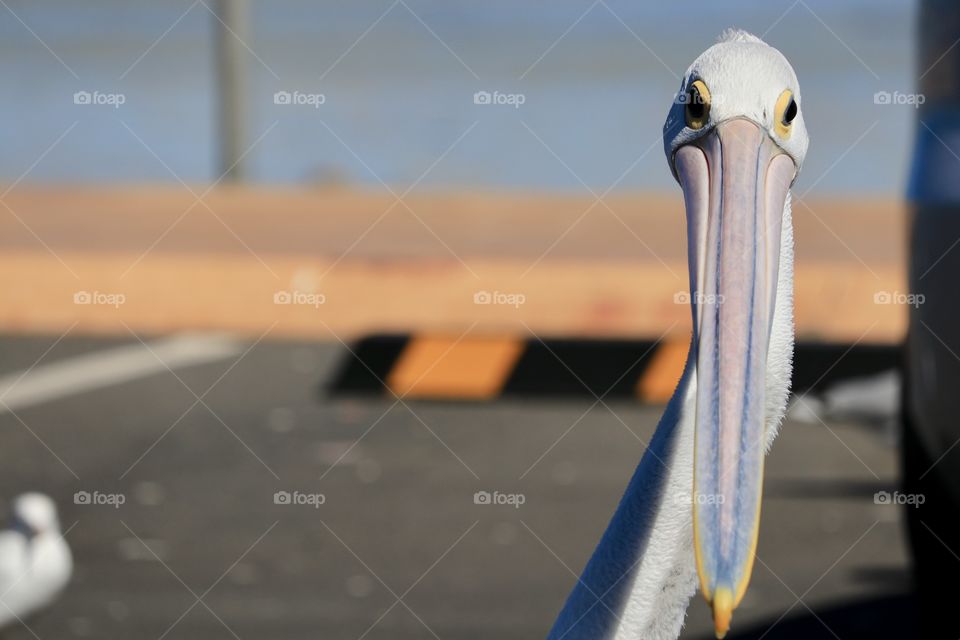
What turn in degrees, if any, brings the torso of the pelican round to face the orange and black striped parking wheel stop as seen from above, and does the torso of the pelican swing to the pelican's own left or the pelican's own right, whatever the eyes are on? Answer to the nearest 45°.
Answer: approximately 180°

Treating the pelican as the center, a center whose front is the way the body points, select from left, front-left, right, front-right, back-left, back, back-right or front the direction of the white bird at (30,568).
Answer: back-right

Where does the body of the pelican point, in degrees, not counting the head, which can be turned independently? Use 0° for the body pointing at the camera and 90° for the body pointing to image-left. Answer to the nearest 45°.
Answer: approximately 0°
